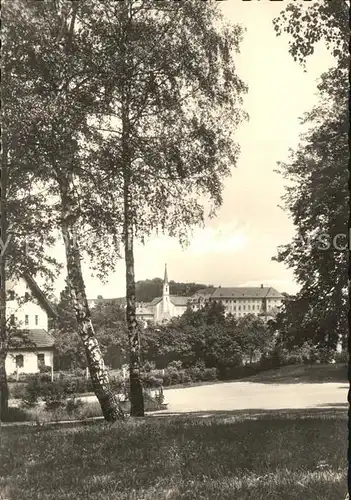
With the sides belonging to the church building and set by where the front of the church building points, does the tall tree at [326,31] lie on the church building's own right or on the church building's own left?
on the church building's own left

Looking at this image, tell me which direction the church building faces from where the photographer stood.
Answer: facing the viewer and to the left of the viewer

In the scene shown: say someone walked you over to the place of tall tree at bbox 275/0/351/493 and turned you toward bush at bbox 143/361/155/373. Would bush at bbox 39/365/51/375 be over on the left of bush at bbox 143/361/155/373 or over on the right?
left

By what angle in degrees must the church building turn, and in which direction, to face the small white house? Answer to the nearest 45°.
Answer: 0° — it already faces it

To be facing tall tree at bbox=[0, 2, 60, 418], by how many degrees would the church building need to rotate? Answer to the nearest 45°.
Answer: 0° — it already faces it

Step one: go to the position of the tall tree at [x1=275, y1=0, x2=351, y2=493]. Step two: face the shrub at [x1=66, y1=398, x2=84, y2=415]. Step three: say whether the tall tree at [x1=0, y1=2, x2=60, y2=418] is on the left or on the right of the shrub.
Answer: left
